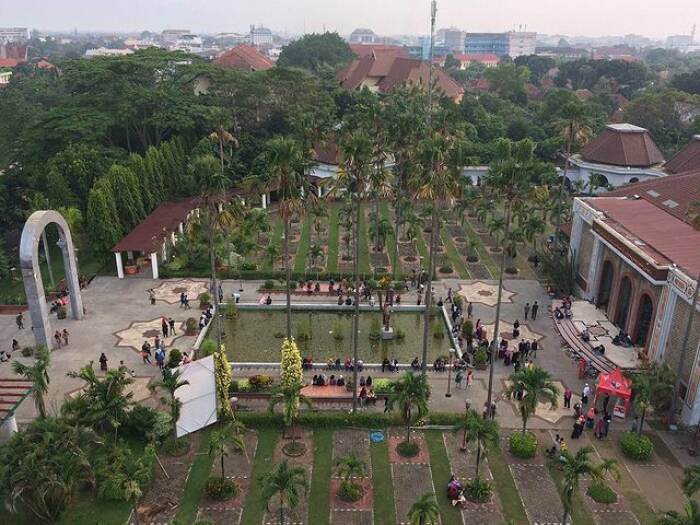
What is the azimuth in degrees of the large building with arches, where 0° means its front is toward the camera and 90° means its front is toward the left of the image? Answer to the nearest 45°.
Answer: approximately 45°

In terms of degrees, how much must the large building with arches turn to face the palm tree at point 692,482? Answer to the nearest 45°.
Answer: approximately 45° to its left

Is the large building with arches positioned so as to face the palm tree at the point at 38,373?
yes

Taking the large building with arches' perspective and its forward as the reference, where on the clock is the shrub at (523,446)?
The shrub is roughly at 11 o'clock from the large building with arches.

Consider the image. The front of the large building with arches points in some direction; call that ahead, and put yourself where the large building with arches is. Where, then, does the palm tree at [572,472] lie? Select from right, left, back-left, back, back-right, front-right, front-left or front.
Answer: front-left

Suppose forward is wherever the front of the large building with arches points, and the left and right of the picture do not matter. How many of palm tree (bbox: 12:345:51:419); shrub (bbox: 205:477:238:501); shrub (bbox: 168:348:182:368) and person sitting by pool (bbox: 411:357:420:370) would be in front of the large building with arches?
4

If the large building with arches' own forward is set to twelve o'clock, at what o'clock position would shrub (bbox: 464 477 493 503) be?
The shrub is roughly at 11 o'clock from the large building with arches.

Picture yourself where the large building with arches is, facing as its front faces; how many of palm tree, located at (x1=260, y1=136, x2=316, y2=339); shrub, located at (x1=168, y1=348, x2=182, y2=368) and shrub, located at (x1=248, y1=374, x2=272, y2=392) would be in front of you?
3

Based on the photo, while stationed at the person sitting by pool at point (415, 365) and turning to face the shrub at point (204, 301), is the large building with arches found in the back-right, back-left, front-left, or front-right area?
back-right

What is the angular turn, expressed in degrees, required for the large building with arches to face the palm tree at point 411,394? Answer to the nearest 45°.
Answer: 0° — it already faces it

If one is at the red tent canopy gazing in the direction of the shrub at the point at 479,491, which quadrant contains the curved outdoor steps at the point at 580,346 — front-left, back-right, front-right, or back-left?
back-right

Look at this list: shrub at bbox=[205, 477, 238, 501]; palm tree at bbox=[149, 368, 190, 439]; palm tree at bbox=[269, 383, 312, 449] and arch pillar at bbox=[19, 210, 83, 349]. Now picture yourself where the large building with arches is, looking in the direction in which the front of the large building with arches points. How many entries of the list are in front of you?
4

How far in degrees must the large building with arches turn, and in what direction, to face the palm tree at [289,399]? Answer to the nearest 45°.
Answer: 0° — it already faces it

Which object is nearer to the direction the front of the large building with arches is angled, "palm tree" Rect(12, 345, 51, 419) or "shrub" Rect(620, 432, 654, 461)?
the palm tree

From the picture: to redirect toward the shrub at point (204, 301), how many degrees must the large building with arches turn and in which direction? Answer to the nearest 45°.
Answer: approximately 45° to its right

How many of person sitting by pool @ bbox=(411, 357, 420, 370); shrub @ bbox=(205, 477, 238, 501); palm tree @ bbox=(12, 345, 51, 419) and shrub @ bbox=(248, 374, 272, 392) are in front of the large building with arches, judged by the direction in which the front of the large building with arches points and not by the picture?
4

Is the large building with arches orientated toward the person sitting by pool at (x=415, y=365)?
yes
